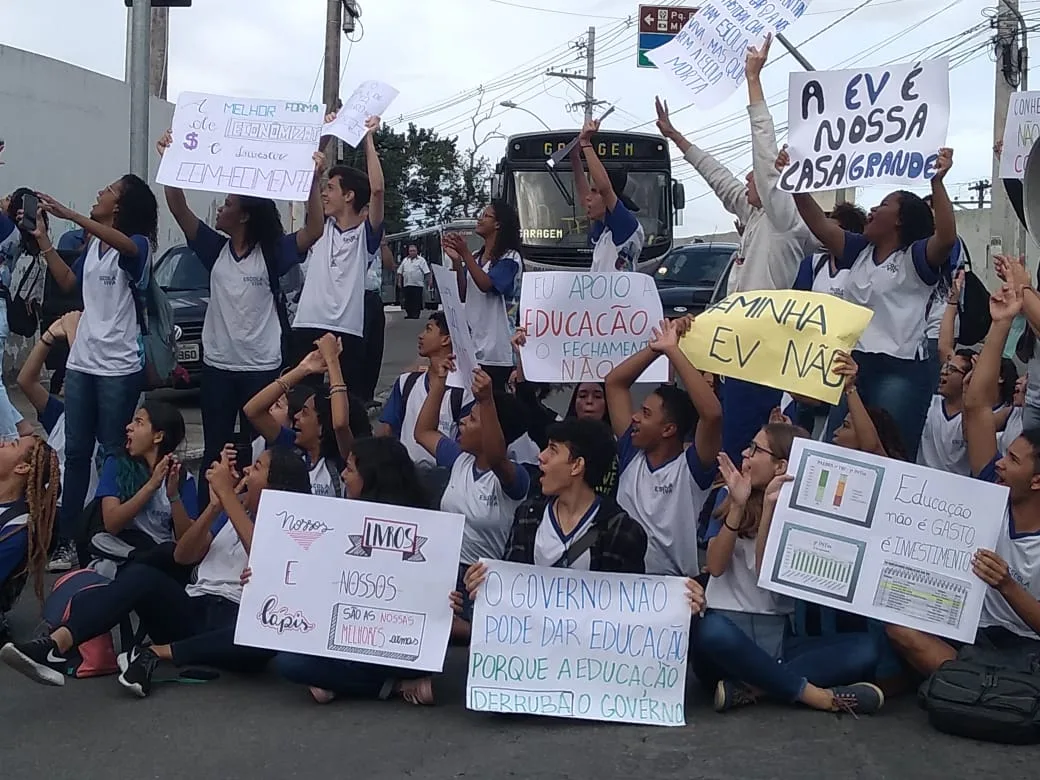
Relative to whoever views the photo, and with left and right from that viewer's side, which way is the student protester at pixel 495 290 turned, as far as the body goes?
facing the viewer and to the left of the viewer

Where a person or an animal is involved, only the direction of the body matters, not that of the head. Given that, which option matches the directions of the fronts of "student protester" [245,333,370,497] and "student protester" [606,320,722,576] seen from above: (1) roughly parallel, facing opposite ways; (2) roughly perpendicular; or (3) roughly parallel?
roughly parallel

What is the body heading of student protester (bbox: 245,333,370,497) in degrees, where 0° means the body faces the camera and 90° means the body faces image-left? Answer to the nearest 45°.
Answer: approximately 45°

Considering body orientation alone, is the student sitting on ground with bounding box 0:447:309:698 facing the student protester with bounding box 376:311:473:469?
no

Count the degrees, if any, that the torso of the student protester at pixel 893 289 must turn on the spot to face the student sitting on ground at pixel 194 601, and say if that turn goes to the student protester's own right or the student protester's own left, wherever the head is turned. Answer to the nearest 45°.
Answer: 0° — they already face them

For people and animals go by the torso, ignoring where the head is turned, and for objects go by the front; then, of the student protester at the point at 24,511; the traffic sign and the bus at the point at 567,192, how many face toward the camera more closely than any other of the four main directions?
2

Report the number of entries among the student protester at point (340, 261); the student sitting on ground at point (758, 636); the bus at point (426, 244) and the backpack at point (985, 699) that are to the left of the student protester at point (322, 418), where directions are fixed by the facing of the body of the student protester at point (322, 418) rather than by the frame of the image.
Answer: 2

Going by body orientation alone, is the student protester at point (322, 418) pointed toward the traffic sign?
no

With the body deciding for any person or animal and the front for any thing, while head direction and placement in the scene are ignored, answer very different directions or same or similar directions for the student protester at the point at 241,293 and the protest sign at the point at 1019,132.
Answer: same or similar directions

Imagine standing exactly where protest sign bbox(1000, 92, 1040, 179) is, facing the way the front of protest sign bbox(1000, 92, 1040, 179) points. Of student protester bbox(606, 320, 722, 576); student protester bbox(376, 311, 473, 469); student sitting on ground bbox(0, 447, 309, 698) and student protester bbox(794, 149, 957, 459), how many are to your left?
0

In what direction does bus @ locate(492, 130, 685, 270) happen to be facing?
toward the camera

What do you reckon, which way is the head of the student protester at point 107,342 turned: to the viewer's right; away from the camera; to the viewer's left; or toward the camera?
to the viewer's left

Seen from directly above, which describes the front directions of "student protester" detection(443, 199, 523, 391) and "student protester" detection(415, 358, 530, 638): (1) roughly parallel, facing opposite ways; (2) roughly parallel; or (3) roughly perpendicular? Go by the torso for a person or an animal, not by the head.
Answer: roughly parallel

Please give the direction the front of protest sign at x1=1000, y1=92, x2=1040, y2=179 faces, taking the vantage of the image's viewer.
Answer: facing the viewer

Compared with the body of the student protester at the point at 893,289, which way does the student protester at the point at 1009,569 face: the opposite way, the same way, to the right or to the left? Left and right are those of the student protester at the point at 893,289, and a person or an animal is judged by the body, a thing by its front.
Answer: the same way
